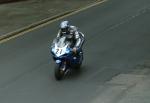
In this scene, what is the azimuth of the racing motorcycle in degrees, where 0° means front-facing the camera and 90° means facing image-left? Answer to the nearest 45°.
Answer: approximately 45°
